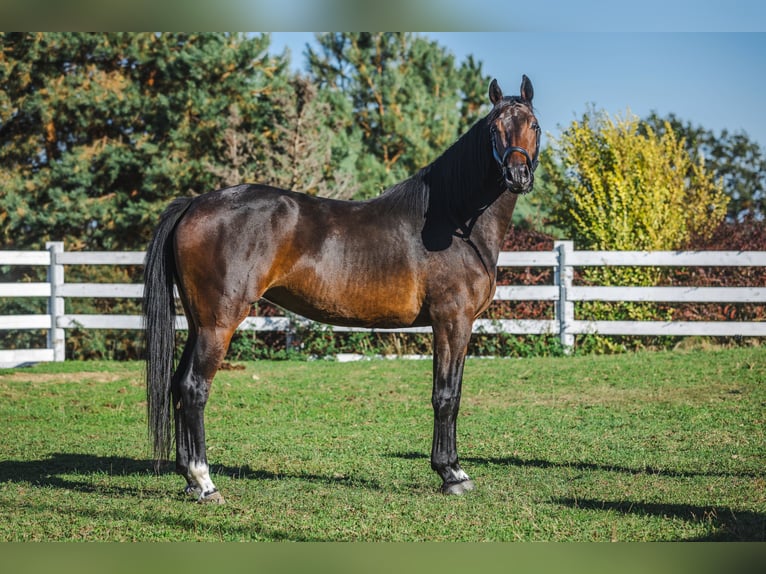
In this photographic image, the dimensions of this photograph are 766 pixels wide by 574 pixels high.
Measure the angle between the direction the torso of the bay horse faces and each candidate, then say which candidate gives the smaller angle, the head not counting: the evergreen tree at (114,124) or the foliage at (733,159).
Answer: the foliage

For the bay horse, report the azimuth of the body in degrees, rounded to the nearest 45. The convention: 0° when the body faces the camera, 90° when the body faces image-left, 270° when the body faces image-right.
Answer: approximately 270°

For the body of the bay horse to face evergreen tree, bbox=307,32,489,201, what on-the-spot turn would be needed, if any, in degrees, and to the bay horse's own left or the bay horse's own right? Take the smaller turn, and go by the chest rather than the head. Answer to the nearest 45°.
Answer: approximately 90° to the bay horse's own left

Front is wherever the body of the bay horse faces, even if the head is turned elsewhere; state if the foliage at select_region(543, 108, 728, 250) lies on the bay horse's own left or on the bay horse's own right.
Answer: on the bay horse's own left

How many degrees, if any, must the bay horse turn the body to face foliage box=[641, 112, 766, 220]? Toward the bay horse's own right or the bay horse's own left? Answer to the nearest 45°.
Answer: approximately 45° to the bay horse's own left

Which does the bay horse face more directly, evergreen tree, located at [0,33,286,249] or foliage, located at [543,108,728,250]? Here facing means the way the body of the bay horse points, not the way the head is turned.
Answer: the foliage

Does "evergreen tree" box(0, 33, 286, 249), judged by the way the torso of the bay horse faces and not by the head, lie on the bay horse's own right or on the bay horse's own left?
on the bay horse's own left
